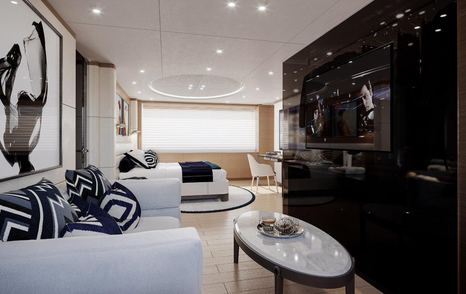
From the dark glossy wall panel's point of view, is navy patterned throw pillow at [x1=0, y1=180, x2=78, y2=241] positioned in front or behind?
in front

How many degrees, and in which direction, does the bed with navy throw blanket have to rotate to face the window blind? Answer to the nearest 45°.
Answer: approximately 90° to its left

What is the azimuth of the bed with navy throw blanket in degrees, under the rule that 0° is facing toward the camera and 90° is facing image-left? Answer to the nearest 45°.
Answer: approximately 270°

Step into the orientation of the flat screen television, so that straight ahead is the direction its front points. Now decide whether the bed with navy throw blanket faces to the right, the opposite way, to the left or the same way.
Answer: the opposite way

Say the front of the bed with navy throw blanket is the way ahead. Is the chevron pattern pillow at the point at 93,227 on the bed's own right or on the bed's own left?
on the bed's own right

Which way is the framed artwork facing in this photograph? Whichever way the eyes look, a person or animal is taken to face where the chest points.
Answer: to the viewer's right

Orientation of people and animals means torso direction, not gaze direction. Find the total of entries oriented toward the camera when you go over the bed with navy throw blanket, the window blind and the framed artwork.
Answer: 1

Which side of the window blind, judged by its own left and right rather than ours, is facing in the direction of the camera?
front

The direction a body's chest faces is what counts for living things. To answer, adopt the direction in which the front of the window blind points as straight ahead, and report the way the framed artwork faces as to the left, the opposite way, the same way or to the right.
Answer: to the left

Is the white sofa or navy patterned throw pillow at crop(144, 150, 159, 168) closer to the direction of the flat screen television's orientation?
the white sofa

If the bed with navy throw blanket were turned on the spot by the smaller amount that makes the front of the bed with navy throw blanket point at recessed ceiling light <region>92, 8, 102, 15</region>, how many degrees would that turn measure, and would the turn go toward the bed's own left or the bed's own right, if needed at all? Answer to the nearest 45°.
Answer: approximately 135° to the bed's own right

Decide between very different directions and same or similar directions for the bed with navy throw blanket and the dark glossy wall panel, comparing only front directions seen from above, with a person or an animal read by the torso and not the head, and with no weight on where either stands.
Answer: very different directions

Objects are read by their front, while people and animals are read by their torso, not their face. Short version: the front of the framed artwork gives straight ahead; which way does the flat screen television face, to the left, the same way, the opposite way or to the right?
the opposite way

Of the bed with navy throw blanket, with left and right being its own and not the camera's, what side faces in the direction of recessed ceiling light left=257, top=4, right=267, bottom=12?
right

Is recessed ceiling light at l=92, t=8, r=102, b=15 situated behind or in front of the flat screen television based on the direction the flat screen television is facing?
in front
